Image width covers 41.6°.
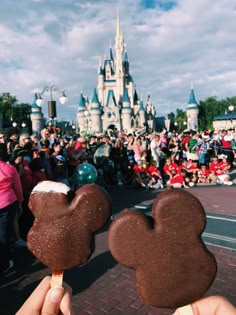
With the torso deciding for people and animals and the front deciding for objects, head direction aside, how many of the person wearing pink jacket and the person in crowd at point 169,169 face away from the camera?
1
